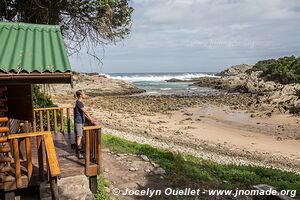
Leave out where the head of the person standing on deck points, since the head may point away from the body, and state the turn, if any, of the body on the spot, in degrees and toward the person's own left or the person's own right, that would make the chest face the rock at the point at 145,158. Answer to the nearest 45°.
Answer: approximately 45° to the person's own left

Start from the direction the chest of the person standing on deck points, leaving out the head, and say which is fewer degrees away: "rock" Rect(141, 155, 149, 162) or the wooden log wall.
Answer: the rock

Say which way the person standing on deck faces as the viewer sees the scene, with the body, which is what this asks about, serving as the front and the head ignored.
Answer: to the viewer's right

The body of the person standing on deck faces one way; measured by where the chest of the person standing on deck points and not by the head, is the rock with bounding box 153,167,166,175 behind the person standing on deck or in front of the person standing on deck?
in front

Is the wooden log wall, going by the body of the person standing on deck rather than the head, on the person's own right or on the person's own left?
on the person's own right
